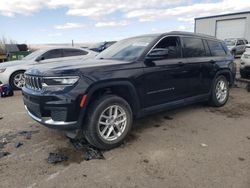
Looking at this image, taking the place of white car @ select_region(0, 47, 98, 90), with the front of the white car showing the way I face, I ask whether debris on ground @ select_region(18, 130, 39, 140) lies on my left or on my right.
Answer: on my left

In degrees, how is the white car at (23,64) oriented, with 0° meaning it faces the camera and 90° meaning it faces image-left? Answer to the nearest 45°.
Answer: approximately 45°

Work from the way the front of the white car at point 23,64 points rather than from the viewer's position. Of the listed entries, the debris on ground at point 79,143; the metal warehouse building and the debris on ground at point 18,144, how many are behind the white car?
1

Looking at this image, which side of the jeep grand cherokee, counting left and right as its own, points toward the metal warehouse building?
back

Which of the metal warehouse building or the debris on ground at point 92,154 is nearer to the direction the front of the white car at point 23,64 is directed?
the debris on ground

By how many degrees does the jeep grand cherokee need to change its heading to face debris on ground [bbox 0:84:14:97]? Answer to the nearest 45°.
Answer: approximately 90° to its right

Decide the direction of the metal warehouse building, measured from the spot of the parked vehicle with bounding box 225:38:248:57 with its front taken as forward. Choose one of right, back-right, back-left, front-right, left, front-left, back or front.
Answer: back-right

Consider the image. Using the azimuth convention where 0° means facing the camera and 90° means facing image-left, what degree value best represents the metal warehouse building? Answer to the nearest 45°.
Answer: approximately 45°

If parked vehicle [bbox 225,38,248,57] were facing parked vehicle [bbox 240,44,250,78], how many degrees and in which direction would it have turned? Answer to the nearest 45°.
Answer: approximately 45° to its left

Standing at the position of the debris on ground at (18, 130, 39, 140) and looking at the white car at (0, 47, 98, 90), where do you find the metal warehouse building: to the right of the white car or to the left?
right
